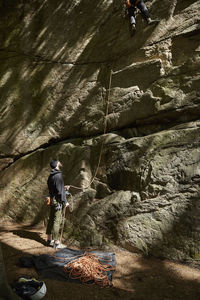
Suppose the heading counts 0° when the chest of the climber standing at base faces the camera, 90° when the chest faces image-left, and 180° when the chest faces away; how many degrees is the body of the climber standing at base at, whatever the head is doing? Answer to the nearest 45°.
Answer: approximately 270°

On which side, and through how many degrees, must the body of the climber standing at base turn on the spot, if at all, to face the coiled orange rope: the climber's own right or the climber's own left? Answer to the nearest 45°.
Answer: approximately 90° to the climber's own right
